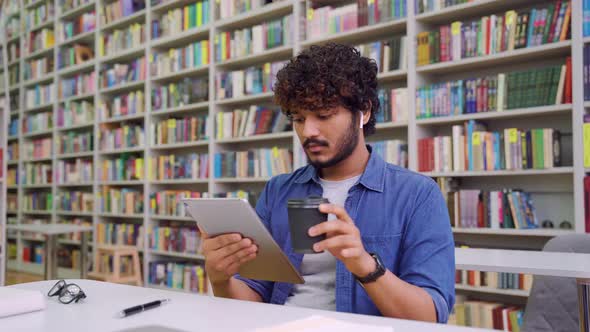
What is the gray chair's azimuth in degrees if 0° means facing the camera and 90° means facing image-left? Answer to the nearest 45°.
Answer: approximately 45°

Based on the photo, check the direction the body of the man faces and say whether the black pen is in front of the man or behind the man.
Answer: in front

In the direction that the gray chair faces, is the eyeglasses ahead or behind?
ahead

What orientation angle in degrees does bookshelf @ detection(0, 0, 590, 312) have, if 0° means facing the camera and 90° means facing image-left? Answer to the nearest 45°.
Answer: approximately 45°
